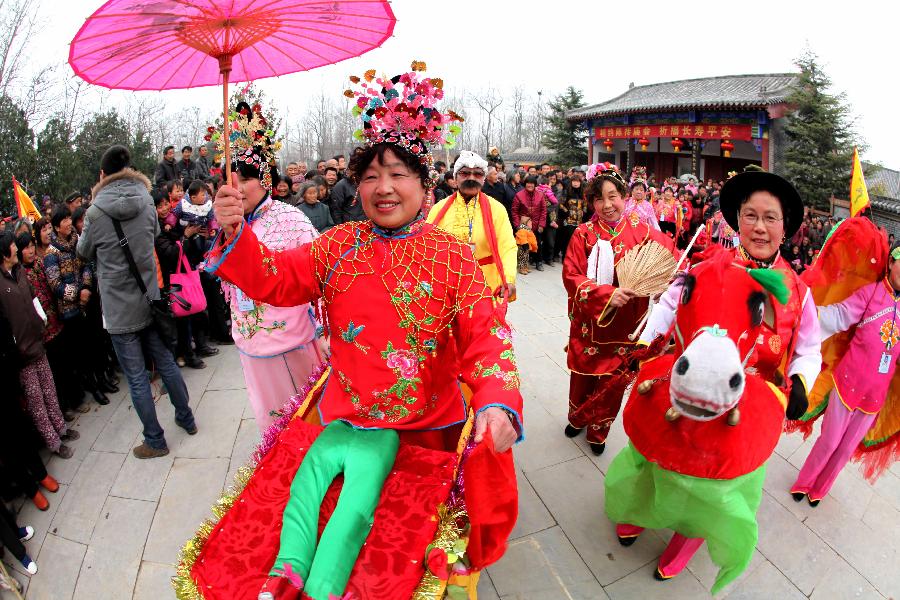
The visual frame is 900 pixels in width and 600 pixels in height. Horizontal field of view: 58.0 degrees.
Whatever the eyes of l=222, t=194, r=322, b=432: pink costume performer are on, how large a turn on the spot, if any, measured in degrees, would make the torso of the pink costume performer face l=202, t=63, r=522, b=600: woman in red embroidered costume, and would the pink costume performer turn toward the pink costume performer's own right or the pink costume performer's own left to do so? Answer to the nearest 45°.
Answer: approximately 45° to the pink costume performer's own left

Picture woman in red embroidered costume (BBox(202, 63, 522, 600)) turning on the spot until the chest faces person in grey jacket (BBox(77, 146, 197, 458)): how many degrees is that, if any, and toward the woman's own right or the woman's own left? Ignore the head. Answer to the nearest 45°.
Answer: approximately 135° to the woman's own right

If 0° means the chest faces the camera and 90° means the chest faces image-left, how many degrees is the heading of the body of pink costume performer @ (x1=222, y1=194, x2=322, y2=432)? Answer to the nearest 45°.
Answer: approximately 45°

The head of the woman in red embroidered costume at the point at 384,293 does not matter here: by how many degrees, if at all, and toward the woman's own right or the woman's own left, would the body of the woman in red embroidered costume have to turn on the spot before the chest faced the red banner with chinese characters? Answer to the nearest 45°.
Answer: approximately 135° to the woman's own left

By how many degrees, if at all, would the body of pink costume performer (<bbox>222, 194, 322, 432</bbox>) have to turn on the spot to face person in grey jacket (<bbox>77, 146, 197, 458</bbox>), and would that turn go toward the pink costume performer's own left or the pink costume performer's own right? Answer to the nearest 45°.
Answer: approximately 90° to the pink costume performer's own right

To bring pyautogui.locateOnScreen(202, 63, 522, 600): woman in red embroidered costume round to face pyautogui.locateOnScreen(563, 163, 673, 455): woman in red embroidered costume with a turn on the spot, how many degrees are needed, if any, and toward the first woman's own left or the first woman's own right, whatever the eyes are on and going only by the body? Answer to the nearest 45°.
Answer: approximately 135° to the first woman's own left

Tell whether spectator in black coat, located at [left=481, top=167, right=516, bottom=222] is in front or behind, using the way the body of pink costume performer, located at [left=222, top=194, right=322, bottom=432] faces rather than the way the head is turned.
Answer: behind

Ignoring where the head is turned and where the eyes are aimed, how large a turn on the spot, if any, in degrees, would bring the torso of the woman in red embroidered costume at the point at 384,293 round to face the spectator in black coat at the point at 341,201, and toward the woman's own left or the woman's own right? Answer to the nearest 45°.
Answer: approximately 180°
